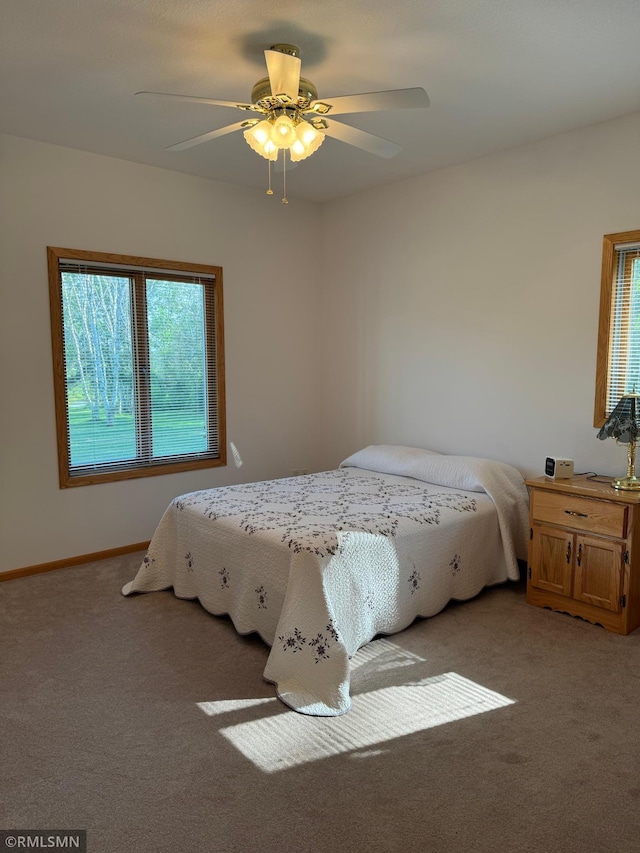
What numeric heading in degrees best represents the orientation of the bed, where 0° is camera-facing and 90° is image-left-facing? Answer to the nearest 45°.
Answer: approximately 45°

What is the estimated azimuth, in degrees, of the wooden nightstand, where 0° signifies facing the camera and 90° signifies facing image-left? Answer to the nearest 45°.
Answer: approximately 45°

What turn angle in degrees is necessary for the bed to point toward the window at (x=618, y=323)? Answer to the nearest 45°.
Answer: approximately 135° to its left

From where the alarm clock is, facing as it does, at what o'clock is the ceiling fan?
The ceiling fan is roughly at 12 o'clock from the alarm clock.
